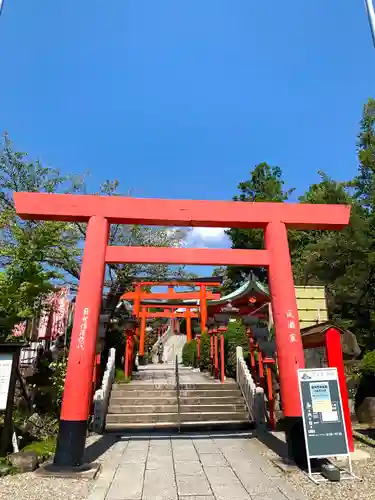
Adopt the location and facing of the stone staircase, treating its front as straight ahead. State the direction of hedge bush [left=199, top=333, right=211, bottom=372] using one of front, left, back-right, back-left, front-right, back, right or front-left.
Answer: back

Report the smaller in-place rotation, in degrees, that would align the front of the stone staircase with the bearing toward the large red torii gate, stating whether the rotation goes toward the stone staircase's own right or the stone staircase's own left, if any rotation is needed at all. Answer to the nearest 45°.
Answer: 0° — it already faces it

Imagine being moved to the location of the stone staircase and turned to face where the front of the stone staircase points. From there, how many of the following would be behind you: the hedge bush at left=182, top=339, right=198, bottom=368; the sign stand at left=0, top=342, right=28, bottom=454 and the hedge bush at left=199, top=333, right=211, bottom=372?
2

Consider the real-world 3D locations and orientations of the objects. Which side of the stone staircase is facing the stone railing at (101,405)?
right

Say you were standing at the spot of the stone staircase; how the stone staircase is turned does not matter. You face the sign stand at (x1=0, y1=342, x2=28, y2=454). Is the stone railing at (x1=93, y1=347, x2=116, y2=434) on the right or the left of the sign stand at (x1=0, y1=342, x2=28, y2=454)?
right

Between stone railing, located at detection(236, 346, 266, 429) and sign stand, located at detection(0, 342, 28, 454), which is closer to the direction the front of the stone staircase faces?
the sign stand

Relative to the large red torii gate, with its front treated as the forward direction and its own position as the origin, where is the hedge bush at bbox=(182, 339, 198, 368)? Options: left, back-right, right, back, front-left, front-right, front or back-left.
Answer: back

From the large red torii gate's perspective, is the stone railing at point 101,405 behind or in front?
behind

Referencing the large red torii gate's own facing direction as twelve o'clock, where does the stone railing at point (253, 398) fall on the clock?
The stone railing is roughly at 7 o'clock from the large red torii gate.

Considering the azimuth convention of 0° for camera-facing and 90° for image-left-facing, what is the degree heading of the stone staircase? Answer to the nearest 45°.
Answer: approximately 0°

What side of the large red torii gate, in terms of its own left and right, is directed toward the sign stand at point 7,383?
right
